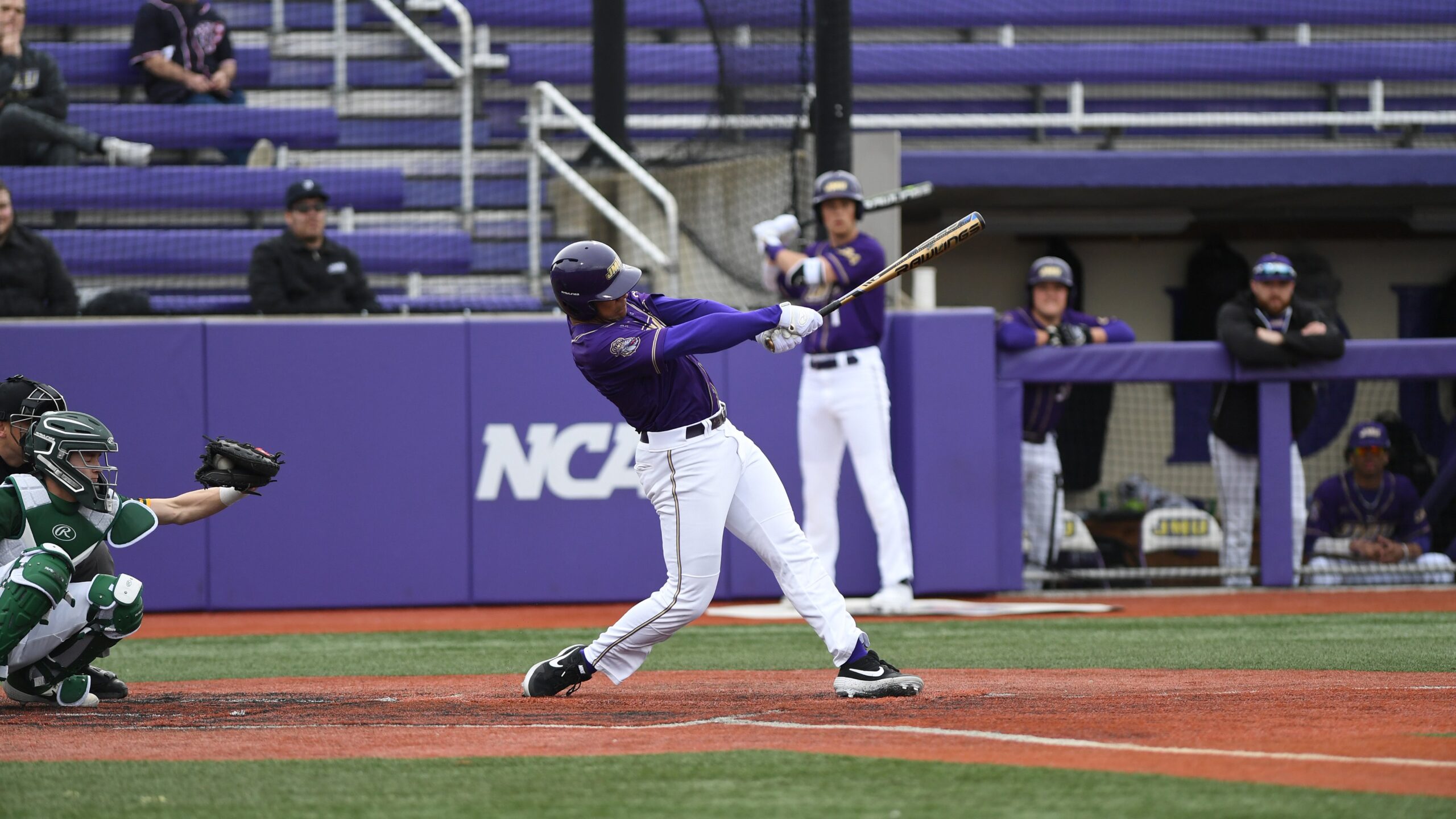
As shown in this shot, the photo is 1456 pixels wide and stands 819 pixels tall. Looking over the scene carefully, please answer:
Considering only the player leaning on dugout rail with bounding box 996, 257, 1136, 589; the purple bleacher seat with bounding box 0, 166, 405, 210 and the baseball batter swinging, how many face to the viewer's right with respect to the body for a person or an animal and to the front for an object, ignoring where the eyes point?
1

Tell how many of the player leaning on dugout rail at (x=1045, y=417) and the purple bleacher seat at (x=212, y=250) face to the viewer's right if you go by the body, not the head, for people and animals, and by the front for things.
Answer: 0

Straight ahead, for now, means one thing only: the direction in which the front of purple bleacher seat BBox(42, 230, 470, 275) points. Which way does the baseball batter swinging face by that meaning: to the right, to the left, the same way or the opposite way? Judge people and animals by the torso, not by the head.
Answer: to the left

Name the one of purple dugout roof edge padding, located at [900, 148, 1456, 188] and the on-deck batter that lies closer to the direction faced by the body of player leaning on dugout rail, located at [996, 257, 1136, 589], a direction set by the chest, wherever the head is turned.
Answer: the on-deck batter

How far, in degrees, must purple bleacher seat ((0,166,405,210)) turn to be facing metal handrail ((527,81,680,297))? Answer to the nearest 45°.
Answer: approximately 90° to its left

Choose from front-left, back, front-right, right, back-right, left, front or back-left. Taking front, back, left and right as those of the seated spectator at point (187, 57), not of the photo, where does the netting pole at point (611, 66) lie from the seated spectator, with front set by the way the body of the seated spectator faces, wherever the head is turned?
front-left

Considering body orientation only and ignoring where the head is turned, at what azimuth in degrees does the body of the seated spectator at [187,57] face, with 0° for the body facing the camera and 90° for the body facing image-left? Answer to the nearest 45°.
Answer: approximately 315°

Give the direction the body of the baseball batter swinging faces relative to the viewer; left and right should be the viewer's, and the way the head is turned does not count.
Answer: facing to the right of the viewer

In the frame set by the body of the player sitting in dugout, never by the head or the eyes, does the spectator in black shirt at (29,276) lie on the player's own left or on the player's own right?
on the player's own right
